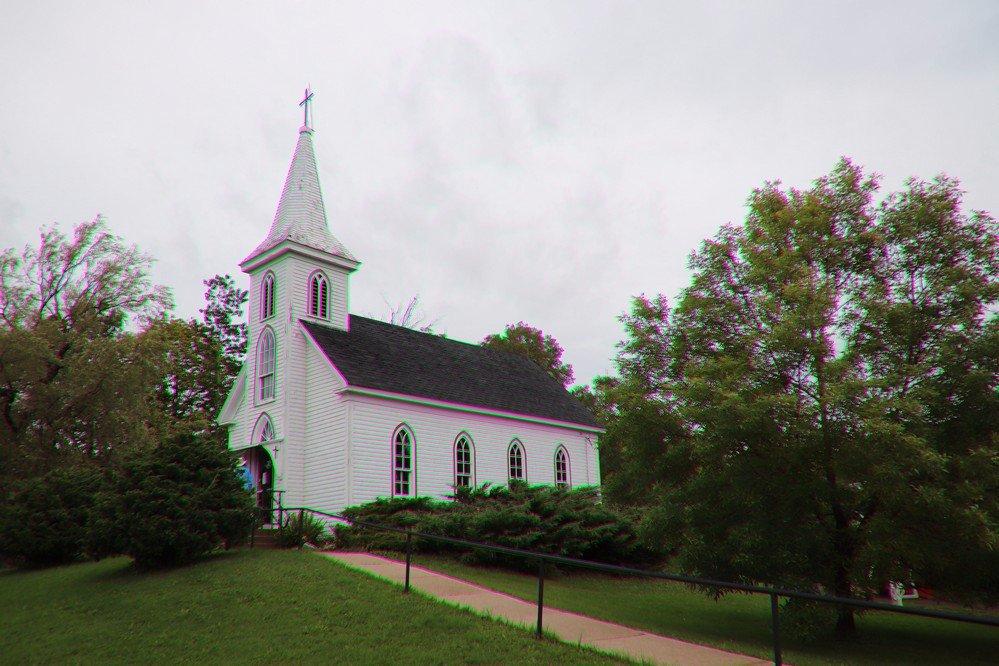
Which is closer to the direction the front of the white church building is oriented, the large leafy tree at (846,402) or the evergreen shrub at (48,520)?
the evergreen shrub

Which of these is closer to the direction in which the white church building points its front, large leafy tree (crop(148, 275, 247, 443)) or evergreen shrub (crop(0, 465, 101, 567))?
the evergreen shrub

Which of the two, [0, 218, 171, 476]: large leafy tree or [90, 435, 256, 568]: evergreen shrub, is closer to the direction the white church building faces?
the evergreen shrub

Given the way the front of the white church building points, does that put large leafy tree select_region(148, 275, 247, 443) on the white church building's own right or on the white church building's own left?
on the white church building's own right

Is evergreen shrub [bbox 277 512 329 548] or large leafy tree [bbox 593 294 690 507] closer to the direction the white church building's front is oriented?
the evergreen shrub

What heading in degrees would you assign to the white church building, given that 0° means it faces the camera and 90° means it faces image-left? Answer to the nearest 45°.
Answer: approximately 45°

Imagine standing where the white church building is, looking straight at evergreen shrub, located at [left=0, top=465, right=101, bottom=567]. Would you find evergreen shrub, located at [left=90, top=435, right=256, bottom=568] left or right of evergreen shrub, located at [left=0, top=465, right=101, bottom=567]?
left

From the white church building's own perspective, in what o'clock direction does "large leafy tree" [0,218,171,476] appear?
The large leafy tree is roughly at 2 o'clock from the white church building.

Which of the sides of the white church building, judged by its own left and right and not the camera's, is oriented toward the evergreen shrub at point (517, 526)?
left
